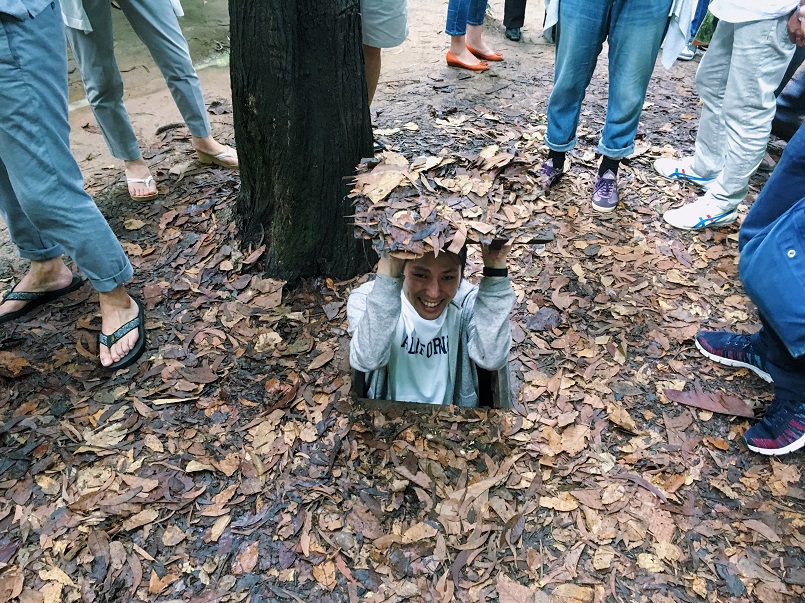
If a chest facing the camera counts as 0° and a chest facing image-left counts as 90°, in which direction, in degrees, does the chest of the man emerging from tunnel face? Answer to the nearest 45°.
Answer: approximately 0°

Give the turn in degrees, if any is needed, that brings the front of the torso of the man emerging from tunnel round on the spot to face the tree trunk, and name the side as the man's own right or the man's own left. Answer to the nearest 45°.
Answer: approximately 135° to the man's own right
